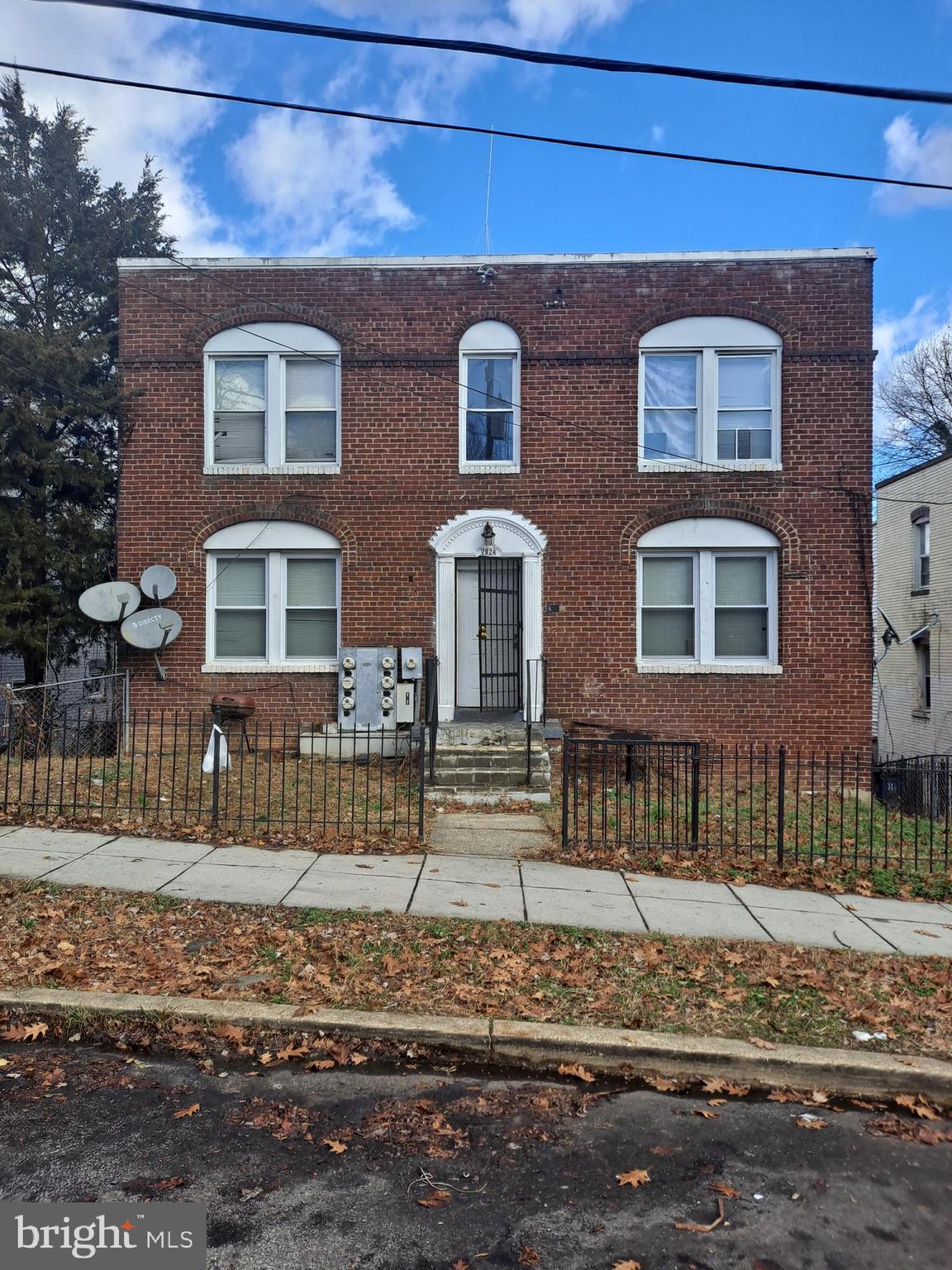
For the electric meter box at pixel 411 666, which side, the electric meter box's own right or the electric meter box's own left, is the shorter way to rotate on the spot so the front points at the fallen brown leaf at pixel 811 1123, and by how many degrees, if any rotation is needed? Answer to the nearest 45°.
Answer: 0° — it already faces it

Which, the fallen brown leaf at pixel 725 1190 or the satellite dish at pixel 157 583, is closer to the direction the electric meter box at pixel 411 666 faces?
the fallen brown leaf

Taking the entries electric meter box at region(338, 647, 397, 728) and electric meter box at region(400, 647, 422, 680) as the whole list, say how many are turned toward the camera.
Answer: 2

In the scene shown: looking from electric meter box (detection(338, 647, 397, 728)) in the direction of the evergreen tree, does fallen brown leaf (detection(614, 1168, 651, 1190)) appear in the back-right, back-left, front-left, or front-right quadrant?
back-left

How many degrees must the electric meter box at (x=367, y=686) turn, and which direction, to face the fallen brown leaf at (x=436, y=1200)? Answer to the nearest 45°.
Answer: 0° — it already faces it
